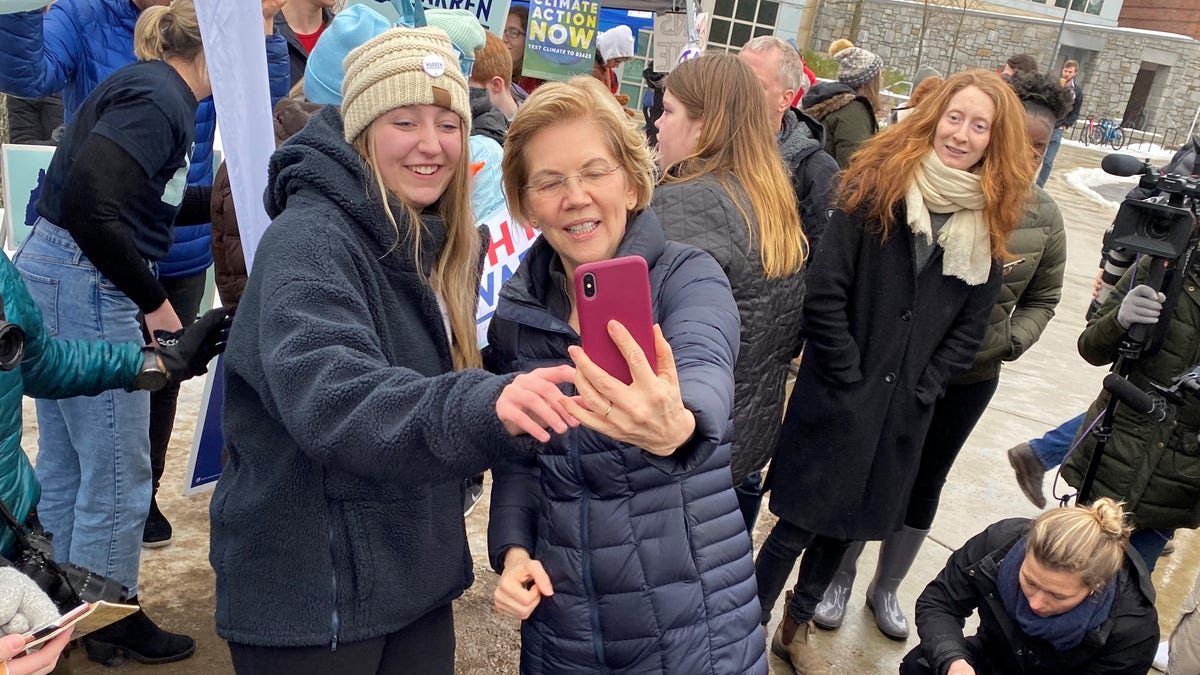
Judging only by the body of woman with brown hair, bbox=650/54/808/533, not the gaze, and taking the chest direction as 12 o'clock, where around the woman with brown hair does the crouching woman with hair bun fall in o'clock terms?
The crouching woman with hair bun is roughly at 5 o'clock from the woman with brown hair.

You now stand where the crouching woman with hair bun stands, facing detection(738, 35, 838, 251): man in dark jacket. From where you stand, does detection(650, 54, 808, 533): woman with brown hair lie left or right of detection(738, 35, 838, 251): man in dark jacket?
left

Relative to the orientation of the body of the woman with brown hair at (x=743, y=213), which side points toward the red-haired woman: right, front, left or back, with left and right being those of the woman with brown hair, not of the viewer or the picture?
back

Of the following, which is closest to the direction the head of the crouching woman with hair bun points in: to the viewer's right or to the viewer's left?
to the viewer's left

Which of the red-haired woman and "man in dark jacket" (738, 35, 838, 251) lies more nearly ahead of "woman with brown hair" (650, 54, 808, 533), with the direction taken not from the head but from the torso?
the man in dark jacket

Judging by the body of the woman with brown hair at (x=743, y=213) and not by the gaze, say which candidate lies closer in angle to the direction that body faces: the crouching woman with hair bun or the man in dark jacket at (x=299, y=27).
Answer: the man in dark jacket

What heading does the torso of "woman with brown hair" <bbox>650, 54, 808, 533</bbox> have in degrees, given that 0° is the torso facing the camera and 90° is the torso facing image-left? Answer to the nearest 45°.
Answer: approximately 135°

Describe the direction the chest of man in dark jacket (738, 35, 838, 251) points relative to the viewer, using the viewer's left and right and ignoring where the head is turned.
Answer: facing to the left of the viewer

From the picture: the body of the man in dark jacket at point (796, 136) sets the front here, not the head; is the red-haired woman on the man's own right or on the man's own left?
on the man's own left

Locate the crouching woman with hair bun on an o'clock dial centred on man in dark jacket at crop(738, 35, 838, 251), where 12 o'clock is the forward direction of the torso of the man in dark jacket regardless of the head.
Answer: The crouching woman with hair bun is roughly at 8 o'clock from the man in dark jacket.
